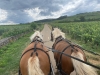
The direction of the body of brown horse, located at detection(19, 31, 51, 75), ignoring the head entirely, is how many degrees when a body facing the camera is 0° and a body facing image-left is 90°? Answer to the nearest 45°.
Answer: approximately 180°
